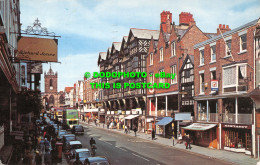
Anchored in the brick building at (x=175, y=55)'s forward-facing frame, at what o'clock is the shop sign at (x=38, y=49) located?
The shop sign is roughly at 11 o'clock from the brick building.

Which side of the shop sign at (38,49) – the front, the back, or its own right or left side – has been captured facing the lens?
front

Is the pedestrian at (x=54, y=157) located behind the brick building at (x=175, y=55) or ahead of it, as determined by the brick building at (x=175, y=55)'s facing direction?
ahead

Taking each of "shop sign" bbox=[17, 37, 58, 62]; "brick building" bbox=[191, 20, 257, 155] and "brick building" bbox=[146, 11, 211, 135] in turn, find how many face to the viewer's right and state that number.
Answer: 0

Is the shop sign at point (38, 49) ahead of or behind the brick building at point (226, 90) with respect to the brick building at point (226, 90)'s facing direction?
ahead

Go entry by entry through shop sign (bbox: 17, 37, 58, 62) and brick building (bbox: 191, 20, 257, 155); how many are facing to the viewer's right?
0

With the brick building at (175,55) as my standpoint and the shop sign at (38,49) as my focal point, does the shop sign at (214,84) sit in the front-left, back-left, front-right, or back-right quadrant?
front-left

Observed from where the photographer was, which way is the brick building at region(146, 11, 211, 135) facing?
facing the viewer and to the left of the viewer

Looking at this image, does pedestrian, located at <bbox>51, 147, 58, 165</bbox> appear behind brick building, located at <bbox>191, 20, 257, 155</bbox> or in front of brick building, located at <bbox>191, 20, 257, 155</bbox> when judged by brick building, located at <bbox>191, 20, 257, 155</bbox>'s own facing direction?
in front
